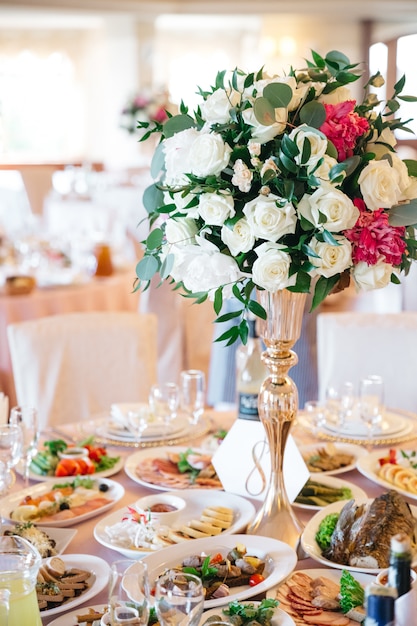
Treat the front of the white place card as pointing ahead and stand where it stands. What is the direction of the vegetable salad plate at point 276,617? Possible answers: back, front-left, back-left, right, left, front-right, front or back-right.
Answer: front

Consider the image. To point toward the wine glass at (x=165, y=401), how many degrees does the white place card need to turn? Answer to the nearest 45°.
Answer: approximately 135° to its right

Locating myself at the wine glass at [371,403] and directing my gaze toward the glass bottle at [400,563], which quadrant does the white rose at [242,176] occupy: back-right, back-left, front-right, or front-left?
front-right

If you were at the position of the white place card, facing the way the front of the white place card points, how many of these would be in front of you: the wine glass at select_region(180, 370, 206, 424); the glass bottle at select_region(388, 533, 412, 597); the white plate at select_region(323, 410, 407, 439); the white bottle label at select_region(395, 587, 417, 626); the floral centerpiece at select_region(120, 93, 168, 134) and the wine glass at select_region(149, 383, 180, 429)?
2

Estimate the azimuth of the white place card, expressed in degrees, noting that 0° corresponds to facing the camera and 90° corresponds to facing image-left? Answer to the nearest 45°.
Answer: approximately 0°

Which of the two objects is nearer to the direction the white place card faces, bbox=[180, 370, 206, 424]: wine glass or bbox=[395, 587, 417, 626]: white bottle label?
the white bottle label

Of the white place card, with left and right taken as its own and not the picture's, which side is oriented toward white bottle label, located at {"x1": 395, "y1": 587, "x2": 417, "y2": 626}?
front

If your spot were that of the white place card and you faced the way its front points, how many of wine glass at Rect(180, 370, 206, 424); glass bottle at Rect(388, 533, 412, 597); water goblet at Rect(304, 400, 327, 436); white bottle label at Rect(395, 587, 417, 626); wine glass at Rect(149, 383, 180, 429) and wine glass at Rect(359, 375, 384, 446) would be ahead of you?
2
